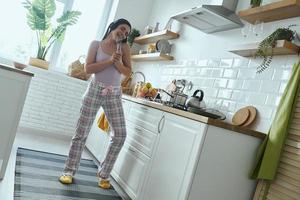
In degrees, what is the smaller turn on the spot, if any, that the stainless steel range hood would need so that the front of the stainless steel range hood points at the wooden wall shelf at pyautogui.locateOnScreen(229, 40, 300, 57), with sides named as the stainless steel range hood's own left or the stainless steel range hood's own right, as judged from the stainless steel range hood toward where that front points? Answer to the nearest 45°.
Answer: approximately 90° to the stainless steel range hood's own left

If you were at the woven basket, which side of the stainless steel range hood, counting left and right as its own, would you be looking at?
right

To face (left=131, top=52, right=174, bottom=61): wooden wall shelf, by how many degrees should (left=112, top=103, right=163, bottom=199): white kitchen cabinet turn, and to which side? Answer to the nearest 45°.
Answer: approximately 135° to its right

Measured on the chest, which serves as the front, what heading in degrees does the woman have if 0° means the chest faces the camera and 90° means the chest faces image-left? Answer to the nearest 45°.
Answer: approximately 0°

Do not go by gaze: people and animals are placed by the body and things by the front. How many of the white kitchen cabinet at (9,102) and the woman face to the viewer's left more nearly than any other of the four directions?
0

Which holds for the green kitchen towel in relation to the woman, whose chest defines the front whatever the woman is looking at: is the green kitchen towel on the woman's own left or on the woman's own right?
on the woman's own left
